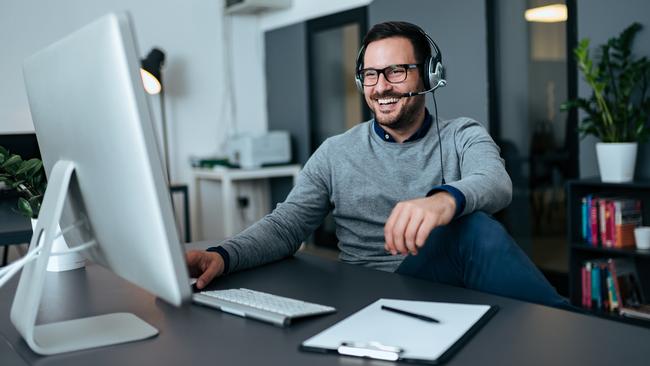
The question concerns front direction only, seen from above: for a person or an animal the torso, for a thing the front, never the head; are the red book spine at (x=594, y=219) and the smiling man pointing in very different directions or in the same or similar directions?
same or similar directions

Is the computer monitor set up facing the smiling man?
yes

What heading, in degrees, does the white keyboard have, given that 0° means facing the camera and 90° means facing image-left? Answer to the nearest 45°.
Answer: approximately 225°

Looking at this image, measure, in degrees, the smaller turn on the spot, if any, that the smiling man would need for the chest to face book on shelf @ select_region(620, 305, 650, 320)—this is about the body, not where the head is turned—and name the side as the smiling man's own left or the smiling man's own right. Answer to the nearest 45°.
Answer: approximately 180°

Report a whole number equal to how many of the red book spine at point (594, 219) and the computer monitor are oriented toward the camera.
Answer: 1

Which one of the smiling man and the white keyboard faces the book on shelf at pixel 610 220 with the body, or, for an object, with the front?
the white keyboard

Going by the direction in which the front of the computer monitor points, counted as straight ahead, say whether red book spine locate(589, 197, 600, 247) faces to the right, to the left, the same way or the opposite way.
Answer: the opposite way

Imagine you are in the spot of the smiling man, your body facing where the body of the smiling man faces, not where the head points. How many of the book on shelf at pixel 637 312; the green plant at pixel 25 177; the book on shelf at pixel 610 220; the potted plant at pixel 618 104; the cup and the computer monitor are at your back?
4

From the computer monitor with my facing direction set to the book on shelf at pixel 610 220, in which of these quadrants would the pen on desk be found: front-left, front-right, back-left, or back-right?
front-right

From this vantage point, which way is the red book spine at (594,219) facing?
toward the camera

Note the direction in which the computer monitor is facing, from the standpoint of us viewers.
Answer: facing away from the viewer and to the right of the viewer

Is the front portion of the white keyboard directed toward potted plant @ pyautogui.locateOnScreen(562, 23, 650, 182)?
yes

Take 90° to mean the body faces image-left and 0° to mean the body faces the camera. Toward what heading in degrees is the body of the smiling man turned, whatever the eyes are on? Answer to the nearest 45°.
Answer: approximately 45°

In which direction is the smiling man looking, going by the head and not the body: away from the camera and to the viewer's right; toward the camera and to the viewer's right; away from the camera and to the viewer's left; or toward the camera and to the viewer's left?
toward the camera and to the viewer's left

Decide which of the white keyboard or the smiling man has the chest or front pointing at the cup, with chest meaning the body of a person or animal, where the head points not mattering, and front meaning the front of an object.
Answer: the white keyboard

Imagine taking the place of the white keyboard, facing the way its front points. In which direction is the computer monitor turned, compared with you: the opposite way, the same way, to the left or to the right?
the same way

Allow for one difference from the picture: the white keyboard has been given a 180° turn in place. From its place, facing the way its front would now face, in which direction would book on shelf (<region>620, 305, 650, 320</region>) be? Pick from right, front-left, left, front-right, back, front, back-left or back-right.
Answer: back

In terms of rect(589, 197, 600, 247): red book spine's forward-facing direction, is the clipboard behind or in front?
in front
